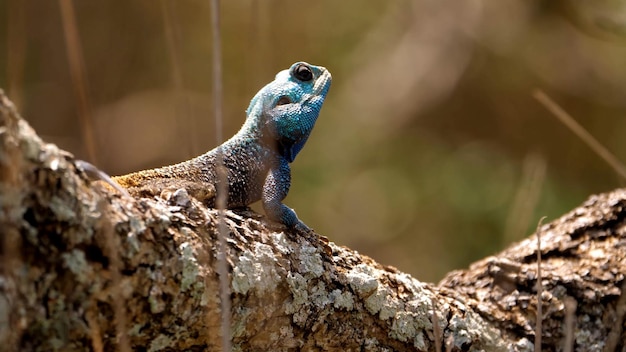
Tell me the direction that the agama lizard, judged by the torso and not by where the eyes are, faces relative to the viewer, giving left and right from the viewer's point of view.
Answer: facing to the right of the viewer

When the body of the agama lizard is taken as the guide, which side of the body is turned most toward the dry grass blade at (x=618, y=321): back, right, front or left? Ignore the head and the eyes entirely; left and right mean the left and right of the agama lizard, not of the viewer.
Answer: front

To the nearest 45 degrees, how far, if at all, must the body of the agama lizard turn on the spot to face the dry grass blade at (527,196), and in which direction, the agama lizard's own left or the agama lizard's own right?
approximately 45° to the agama lizard's own left
